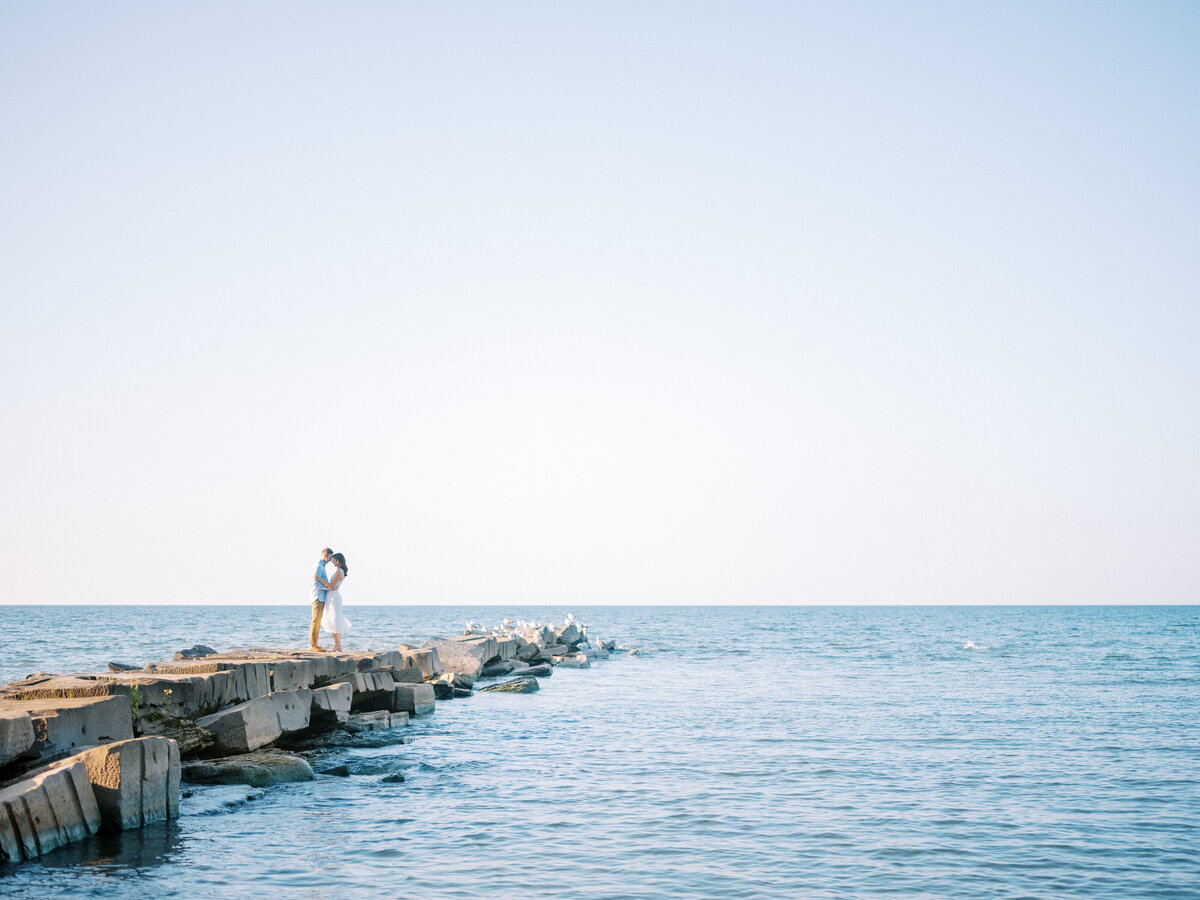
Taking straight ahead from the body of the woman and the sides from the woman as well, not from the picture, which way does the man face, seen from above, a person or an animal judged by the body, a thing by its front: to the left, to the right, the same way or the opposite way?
the opposite way

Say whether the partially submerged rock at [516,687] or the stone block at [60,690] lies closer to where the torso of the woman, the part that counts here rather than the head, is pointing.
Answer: the stone block

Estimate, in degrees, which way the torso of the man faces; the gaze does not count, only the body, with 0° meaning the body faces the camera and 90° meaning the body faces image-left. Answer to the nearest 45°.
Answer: approximately 270°

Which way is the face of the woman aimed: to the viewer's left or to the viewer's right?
to the viewer's left

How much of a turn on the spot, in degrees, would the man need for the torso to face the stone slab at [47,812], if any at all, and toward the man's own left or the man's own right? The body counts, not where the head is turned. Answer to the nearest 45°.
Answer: approximately 90° to the man's own right

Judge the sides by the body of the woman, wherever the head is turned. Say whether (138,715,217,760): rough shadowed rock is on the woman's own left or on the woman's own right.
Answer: on the woman's own left

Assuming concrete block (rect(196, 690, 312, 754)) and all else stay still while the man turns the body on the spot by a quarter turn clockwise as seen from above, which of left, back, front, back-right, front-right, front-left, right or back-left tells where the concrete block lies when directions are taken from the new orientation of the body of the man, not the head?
front

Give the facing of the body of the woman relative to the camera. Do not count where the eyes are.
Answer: to the viewer's left

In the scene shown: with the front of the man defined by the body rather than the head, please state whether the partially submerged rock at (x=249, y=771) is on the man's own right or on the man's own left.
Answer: on the man's own right

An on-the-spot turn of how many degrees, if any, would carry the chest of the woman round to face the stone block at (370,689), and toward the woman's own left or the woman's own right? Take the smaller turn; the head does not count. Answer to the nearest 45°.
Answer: approximately 135° to the woman's own left

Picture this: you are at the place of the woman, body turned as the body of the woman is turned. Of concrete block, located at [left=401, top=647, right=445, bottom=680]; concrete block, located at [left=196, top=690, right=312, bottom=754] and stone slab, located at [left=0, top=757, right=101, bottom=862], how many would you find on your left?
2
